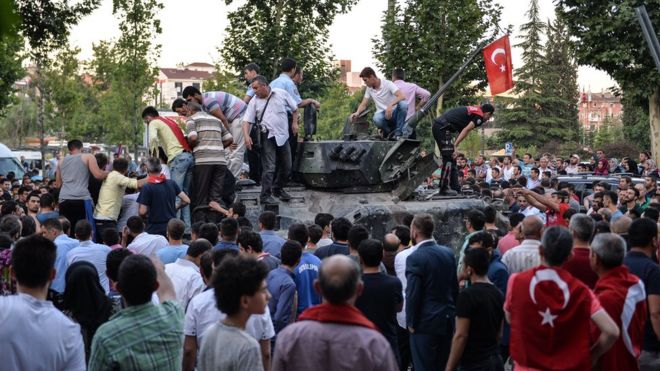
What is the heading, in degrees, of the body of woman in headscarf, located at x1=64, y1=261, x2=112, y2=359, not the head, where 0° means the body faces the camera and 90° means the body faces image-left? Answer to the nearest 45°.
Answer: approximately 180°

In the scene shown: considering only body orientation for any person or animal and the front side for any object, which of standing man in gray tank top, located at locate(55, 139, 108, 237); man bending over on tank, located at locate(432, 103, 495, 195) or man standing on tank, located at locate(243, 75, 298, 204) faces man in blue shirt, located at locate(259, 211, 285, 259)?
man standing on tank, located at locate(243, 75, 298, 204)

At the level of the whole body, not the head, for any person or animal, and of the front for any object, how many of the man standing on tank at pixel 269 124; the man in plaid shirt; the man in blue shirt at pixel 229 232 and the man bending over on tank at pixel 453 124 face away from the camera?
2

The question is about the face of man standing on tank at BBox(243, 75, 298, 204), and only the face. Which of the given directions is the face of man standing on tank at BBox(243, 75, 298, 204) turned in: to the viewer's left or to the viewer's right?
to the viewer's left

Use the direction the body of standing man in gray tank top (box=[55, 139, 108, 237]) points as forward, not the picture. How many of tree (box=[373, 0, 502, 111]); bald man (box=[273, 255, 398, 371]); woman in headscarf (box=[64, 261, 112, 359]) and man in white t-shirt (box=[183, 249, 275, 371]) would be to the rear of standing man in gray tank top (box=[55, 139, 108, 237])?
3

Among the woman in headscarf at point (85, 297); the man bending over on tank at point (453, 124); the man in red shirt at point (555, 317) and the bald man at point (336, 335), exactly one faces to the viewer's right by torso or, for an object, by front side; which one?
the man bending over on tank

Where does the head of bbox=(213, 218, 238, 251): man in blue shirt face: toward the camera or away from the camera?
away from the camera

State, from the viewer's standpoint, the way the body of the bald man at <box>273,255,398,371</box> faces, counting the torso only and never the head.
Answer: away from the camera

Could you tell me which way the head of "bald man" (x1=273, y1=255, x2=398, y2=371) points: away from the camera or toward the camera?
away from the camera

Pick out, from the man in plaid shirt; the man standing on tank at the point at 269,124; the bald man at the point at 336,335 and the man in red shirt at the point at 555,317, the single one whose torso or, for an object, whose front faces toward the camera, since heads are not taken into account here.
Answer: the man standing on tank

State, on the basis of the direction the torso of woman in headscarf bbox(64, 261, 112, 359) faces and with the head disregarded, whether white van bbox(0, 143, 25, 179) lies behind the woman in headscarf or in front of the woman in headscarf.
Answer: in front

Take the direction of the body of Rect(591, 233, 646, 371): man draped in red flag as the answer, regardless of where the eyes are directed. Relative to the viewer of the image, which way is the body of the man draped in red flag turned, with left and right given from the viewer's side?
facing away from the viewer and to the left of the viewer

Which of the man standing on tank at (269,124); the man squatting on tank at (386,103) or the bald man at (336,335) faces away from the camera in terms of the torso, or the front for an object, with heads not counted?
the bald man

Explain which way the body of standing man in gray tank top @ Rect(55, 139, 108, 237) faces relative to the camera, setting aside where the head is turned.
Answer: away from the camera

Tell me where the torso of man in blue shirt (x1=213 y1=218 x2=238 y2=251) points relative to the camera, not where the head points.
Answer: away from the camera

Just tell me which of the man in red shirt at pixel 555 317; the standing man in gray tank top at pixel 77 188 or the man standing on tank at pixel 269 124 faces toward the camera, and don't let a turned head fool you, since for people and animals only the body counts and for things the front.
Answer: the man standing on tank at pixel 269 124

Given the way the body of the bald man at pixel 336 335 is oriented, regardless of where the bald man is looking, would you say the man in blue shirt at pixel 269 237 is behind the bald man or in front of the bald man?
in front
